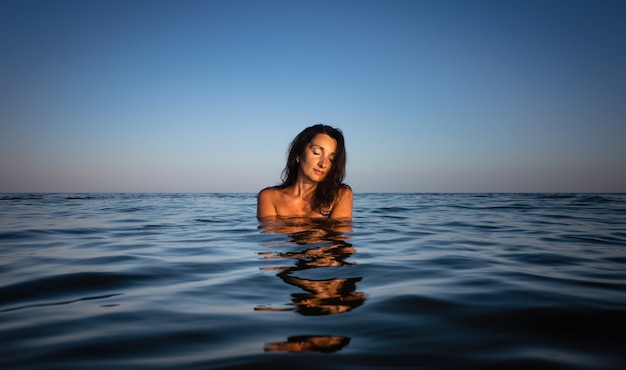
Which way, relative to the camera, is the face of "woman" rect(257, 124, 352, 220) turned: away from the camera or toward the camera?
toward the camera

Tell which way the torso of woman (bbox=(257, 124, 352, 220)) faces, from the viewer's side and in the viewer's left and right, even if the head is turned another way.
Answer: facing the viewer
